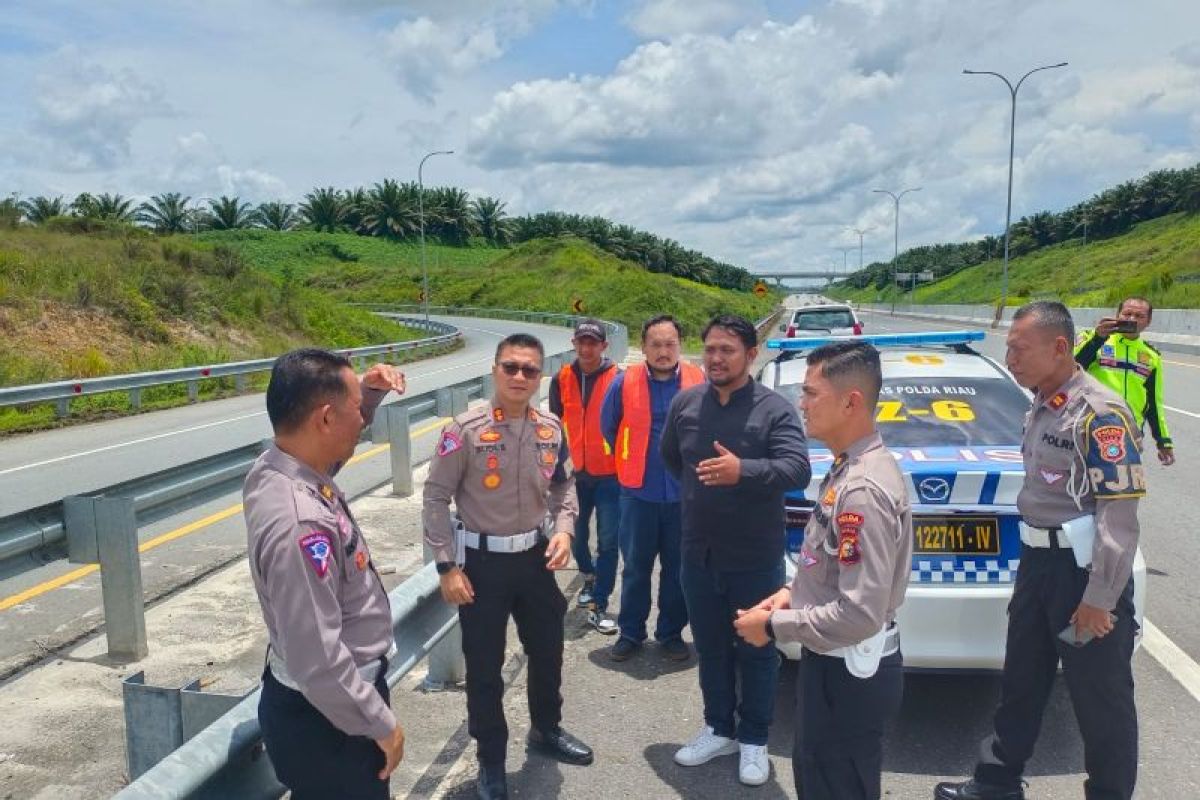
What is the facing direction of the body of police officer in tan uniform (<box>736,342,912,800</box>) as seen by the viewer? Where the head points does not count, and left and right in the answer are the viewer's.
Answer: facing to the left of the viewer

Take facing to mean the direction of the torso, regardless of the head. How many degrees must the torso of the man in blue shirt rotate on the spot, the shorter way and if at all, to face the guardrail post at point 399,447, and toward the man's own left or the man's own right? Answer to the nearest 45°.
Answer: approximately 135° to the man's own right

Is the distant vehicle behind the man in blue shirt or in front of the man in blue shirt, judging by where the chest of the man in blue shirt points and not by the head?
behind

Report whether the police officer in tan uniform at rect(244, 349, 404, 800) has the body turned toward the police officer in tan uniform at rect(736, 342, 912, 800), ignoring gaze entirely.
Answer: yes

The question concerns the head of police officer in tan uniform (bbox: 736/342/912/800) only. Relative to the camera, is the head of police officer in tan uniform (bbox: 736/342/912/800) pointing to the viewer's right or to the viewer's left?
to the viewer's left

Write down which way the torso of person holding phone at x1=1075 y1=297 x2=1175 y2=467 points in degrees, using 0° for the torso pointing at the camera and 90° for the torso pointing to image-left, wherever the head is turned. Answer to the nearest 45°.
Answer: approximately 0°

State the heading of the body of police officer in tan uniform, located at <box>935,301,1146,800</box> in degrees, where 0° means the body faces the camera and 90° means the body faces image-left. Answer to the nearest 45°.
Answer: approximately 45°

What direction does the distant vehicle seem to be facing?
away from the camera
